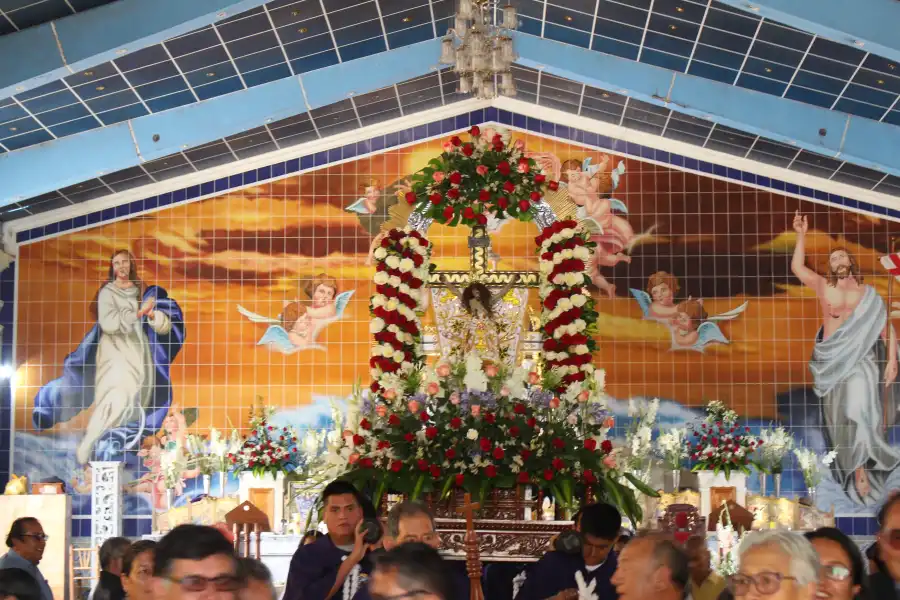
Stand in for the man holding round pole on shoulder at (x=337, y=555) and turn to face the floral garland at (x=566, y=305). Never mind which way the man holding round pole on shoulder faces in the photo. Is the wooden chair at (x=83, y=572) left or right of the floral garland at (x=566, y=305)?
left

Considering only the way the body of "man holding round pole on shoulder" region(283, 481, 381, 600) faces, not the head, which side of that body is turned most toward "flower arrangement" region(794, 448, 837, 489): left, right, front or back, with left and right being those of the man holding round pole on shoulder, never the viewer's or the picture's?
left

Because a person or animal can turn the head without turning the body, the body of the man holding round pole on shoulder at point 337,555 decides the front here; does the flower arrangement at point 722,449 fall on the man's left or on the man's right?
on the man's left

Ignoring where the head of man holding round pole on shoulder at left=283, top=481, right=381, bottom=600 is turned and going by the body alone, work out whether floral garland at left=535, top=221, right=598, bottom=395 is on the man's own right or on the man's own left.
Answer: on the man's own left

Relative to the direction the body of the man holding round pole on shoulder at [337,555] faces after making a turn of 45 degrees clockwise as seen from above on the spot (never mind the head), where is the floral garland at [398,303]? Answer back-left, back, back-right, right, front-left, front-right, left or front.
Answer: back

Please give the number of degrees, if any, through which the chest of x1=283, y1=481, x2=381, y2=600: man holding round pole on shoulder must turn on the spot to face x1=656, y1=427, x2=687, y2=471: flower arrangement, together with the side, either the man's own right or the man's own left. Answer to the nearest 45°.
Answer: approximately 135° to the man's own left

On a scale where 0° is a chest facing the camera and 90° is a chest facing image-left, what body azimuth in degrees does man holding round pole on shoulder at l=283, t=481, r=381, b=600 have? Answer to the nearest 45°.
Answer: approximately 315°

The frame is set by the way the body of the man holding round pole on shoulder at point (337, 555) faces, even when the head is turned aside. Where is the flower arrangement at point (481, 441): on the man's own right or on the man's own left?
on the man's own left
